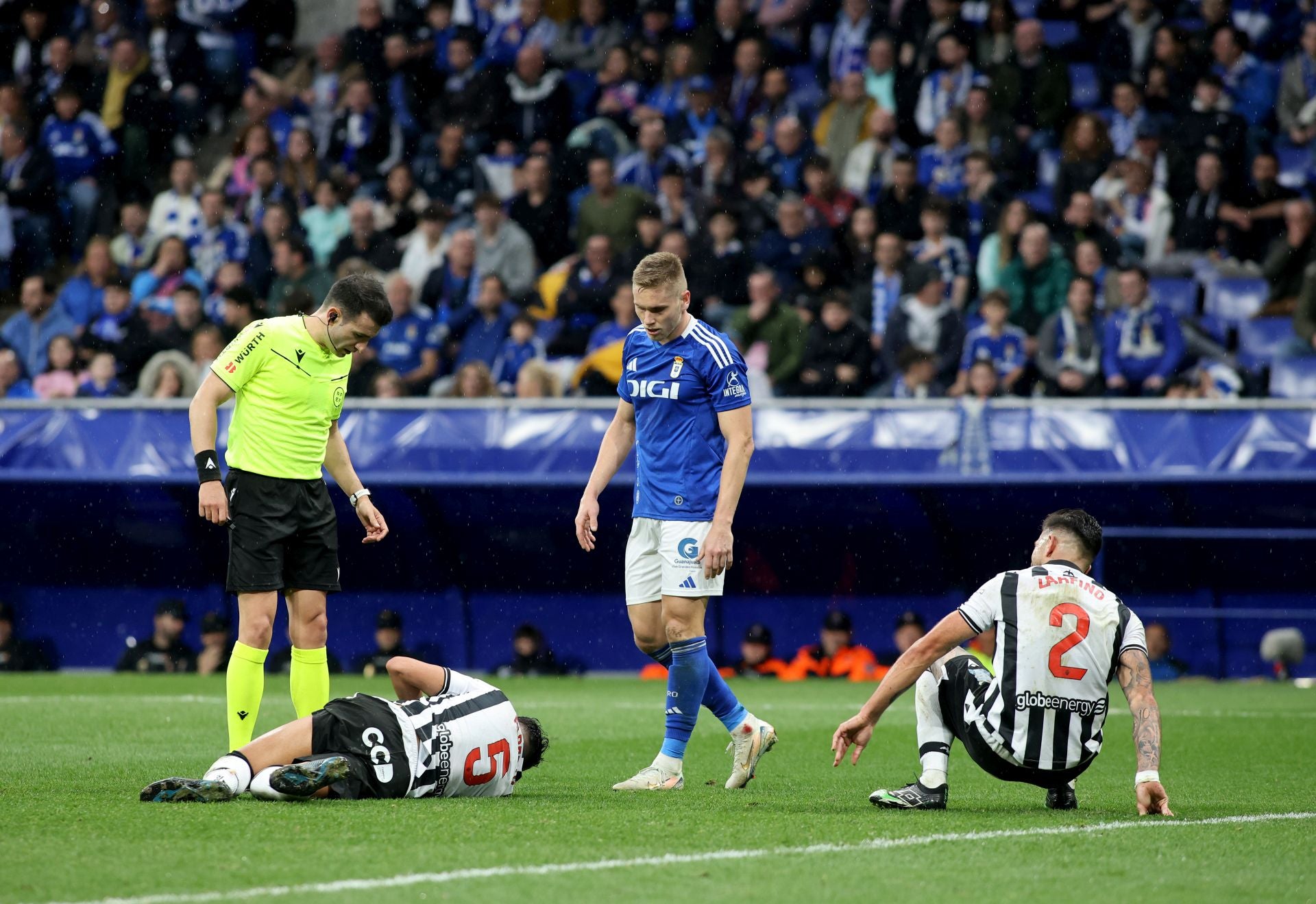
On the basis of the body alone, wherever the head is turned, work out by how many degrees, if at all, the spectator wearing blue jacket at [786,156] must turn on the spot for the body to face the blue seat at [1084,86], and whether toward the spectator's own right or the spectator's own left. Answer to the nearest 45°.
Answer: approximately 90° to the spectator's own left

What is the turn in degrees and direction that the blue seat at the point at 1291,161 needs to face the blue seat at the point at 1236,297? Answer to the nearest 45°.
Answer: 0° — it already faces it

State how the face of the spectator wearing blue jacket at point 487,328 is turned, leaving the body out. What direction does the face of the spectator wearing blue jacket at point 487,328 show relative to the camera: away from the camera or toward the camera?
toward the camera

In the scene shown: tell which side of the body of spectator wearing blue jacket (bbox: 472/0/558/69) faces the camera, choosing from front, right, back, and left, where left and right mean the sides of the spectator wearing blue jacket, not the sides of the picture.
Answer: front

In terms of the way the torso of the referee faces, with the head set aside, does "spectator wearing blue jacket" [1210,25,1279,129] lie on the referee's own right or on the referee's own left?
on the referee's own left

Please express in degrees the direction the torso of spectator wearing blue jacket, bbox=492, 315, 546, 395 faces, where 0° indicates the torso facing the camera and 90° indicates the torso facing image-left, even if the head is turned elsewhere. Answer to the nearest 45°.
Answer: approximately 0°

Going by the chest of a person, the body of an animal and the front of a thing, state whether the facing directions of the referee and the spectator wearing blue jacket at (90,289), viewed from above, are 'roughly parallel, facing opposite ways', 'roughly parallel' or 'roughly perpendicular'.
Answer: roughly parallel

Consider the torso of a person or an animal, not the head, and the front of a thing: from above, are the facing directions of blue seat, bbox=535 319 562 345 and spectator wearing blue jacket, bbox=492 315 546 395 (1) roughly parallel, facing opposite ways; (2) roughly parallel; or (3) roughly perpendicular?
roughly parallel

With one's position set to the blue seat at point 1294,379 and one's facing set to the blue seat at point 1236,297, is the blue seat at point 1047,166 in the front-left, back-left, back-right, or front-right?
front-left

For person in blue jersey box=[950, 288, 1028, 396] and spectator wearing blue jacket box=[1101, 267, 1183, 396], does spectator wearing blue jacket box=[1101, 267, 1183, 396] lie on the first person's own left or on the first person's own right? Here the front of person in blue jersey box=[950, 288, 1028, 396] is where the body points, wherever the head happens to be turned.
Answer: on the first person's own left

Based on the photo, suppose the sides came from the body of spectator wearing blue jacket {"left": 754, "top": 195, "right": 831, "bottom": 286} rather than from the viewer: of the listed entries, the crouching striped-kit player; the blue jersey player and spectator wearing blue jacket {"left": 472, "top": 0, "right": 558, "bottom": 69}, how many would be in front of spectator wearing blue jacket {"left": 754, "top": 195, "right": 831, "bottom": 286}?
2

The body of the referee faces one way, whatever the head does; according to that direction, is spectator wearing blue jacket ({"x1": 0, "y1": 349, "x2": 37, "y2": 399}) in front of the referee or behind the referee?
behind

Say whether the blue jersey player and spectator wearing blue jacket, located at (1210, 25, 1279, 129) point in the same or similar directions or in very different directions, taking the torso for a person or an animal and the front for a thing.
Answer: same or similar directions

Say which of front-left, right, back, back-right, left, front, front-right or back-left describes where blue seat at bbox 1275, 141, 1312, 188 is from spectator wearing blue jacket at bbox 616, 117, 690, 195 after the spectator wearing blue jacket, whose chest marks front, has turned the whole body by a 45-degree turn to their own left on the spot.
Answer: front-left

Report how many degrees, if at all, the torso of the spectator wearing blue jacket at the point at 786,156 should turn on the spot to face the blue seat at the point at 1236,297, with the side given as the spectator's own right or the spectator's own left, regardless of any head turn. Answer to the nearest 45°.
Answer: approximately 90° to the spectator's own left

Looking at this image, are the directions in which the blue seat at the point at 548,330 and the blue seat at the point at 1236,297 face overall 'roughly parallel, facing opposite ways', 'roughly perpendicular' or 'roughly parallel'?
roughly parallel

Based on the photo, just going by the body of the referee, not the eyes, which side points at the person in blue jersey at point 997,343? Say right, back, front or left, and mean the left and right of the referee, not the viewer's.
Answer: left

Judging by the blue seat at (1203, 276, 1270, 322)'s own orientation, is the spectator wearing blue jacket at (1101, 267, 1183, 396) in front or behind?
in front
